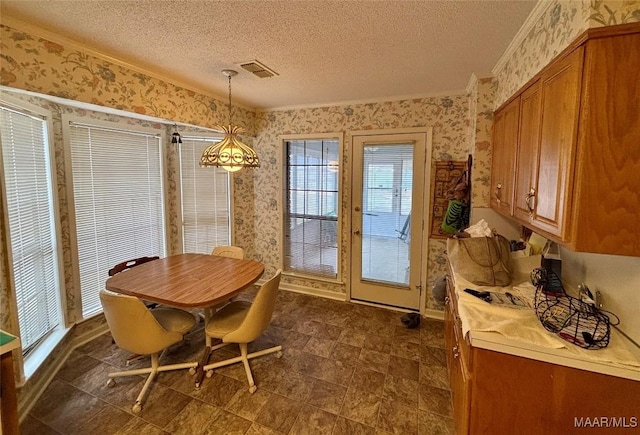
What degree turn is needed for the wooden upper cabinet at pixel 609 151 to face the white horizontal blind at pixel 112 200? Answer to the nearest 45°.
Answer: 0° — it already faces it

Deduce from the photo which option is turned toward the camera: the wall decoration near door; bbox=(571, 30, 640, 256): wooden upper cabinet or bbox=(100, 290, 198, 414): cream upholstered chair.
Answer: the wall decoration near door

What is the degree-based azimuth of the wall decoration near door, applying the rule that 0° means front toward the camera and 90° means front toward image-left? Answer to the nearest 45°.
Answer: approximately 0°

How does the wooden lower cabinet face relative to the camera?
to the viewer's left

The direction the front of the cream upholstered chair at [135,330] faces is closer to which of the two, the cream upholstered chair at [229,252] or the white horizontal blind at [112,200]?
the cream upholstered chair

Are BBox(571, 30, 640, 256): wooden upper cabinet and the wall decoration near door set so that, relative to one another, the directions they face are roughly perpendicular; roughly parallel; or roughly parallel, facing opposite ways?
roughly perpendicular

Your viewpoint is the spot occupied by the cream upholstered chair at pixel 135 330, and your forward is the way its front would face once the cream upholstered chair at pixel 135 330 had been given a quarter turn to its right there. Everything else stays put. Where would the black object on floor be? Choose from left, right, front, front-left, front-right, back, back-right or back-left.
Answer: front-left

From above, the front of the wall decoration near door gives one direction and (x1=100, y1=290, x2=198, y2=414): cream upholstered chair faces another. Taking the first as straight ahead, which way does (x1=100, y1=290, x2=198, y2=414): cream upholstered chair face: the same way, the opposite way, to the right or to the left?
the opposite way

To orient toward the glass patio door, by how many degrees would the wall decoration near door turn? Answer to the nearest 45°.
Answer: approximately 90° to its right

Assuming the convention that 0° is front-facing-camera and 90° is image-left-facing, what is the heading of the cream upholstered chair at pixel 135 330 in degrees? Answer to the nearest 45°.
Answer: approximately 225°

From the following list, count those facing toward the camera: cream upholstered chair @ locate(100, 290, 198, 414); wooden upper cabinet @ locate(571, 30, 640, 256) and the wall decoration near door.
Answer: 1

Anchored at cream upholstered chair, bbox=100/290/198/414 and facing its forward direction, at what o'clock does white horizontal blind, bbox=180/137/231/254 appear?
The white horizontal blind is roughly at 11 o'clock from the cream upholstered chair.

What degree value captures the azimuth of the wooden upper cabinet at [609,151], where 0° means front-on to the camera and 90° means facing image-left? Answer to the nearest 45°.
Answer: approximately 90°

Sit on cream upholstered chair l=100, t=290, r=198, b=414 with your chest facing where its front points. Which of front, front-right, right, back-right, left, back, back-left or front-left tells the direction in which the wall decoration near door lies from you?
front-right

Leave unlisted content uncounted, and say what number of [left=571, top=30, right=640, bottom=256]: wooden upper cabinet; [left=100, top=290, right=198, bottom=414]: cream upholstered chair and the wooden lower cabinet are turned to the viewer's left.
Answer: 2

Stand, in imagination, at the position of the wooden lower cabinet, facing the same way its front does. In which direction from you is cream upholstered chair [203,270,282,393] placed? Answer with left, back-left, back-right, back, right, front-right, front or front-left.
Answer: front

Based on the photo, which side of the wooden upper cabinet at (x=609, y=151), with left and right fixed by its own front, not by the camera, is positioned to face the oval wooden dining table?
front
